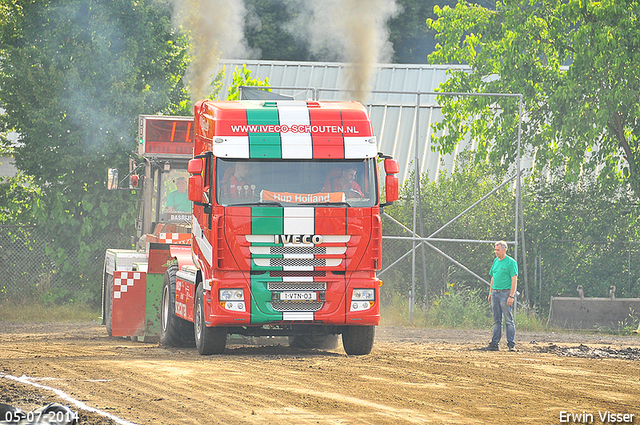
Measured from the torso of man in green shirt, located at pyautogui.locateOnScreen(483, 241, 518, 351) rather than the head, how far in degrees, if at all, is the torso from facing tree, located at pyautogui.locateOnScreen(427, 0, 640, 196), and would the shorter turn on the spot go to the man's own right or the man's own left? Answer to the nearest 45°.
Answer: approximately 135° to the man's own right

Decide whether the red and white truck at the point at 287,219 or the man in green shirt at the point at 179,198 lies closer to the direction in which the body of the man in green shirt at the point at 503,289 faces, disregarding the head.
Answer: the red and white truck

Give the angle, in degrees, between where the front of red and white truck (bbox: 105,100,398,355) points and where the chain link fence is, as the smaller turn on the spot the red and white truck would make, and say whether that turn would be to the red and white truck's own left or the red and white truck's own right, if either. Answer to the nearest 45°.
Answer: approximately 135° to the red and white truck's own right

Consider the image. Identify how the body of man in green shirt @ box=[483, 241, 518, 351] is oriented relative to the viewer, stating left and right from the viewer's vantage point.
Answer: facing the viewer and to the left of the viewer

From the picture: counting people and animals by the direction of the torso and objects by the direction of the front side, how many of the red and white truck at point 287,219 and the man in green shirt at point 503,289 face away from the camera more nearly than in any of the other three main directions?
0

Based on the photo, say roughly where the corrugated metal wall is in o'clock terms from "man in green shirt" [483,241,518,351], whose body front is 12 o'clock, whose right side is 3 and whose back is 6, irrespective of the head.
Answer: The corrugated metal wall is roughly at 4 o'clock from the man in green shirt.

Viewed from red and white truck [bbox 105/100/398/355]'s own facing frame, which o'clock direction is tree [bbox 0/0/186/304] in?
The tree is roughly at 5 o'clock from the red and white truck.

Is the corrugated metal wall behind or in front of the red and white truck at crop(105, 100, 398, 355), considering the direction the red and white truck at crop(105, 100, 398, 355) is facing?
behind

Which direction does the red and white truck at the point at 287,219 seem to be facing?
toward the camera

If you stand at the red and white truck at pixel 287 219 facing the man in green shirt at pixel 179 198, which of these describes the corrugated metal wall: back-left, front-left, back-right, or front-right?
front-right

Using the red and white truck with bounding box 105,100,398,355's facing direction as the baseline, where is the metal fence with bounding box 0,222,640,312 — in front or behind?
behind
